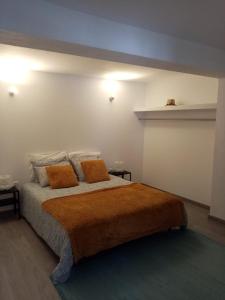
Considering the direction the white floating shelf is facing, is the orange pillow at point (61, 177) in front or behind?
in front

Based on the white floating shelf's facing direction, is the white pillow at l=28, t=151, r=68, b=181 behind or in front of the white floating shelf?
in front

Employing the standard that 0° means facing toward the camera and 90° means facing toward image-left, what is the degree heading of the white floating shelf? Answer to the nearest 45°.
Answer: approximately 45°

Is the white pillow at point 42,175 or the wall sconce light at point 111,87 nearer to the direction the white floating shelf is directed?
the white pillow

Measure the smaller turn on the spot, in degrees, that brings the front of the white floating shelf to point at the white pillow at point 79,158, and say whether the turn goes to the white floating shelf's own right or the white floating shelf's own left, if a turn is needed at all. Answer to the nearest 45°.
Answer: approximately 45° to the white floating shelf's own right
